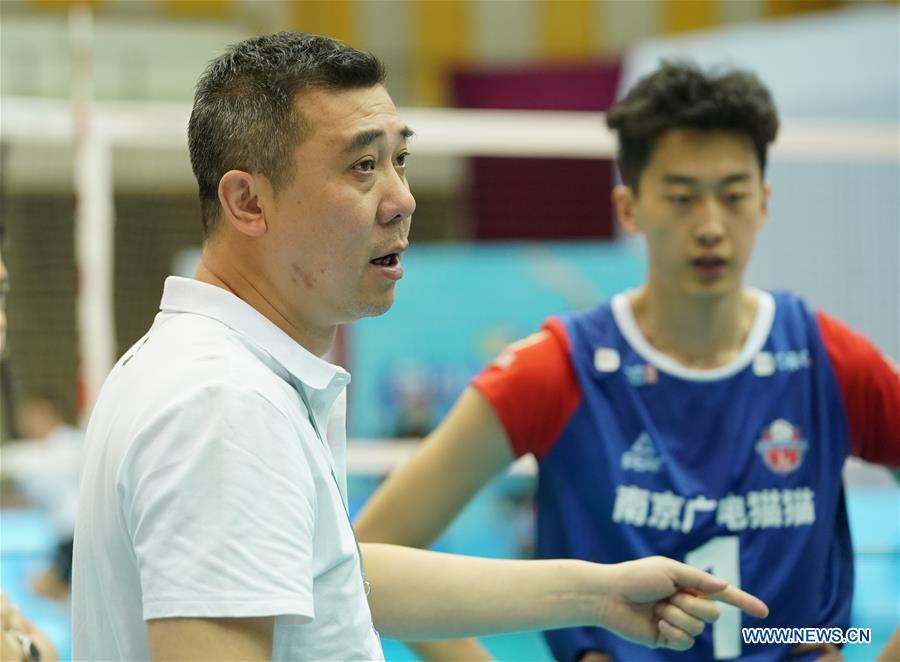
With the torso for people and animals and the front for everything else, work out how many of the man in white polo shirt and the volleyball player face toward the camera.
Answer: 1

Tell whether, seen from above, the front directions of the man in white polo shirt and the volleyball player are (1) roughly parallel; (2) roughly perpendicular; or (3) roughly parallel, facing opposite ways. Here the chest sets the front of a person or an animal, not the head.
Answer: roughly perpendicular

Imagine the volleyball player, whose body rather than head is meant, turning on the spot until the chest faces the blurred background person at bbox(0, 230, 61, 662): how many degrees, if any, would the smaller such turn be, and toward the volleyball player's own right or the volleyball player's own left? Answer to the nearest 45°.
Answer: approximately 45° to the volleyball player's own right

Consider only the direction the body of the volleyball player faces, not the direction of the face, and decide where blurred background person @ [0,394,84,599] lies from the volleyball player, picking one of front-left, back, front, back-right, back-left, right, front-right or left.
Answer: back-right

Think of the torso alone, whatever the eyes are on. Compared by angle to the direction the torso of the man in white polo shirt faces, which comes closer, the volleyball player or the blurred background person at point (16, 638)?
the volleyball player

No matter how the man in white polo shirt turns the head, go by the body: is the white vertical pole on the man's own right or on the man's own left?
on the man's own left

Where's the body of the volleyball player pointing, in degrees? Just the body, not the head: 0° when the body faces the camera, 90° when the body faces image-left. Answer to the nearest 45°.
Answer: approximately 0°

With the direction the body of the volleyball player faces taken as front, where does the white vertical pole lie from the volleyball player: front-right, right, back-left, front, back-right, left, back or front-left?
back-right

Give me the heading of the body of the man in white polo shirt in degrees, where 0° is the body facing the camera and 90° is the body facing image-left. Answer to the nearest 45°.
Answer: approximately 270°
